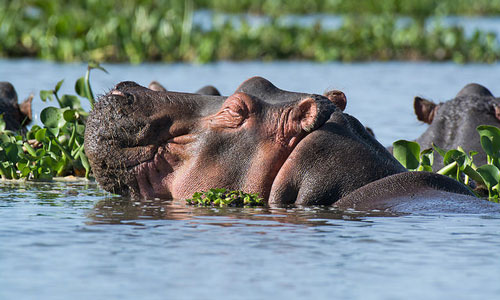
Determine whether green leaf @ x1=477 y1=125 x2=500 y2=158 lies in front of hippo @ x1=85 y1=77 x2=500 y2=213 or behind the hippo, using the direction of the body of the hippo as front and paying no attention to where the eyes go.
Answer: behind

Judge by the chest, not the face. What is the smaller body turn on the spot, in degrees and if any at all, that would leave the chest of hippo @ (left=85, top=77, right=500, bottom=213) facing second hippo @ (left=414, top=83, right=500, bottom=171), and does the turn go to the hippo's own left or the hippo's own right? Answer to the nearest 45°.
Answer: approximately 135° to the hippo's own right

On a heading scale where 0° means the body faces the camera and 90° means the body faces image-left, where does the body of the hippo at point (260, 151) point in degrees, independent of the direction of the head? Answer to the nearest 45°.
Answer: approximately 90°

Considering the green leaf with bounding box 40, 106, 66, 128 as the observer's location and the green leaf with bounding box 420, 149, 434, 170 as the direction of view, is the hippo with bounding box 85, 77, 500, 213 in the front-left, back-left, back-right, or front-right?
front-right

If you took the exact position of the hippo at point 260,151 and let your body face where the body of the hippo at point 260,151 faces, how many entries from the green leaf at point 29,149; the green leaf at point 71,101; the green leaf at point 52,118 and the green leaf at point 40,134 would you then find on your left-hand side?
0

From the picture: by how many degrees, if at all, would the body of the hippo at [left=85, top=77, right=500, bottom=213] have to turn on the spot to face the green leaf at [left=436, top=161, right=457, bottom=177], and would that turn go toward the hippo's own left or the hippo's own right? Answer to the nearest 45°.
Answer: approximately 135° to the hippo's own right

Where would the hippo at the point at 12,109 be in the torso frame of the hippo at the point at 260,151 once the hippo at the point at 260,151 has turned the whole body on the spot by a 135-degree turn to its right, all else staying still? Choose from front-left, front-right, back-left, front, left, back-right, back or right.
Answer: left
